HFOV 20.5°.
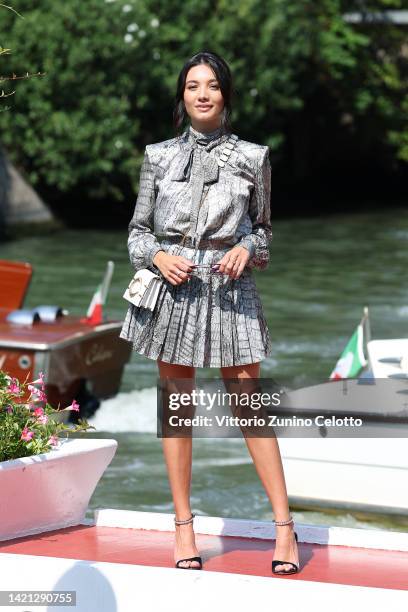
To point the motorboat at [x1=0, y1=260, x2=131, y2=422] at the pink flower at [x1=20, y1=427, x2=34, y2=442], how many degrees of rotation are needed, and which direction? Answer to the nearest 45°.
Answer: approximately 135° to its left

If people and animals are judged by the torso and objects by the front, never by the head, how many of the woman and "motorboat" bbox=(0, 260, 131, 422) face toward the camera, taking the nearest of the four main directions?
1

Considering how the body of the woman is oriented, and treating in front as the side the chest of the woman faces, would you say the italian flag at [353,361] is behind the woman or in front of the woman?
behind

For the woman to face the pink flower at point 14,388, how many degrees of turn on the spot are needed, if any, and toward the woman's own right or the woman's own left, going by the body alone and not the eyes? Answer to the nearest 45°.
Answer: approximately 135° to the woman's own right

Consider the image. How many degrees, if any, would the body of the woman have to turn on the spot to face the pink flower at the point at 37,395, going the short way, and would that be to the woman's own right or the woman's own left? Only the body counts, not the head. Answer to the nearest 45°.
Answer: approximately 135° to the woman's own right

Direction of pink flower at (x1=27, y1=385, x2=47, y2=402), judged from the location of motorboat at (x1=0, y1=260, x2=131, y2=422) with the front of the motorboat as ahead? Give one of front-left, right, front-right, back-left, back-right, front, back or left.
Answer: back-left

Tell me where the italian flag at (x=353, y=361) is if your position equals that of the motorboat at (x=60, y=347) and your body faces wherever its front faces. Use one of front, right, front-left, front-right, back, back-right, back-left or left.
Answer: back

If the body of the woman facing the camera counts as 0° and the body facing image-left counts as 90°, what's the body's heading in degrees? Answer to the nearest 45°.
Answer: approximately 0°

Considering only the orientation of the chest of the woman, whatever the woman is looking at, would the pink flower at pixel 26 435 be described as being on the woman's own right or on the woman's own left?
on the woman's own right

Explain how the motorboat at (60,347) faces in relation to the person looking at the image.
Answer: facing away from the viewer and to the left of the viewer
